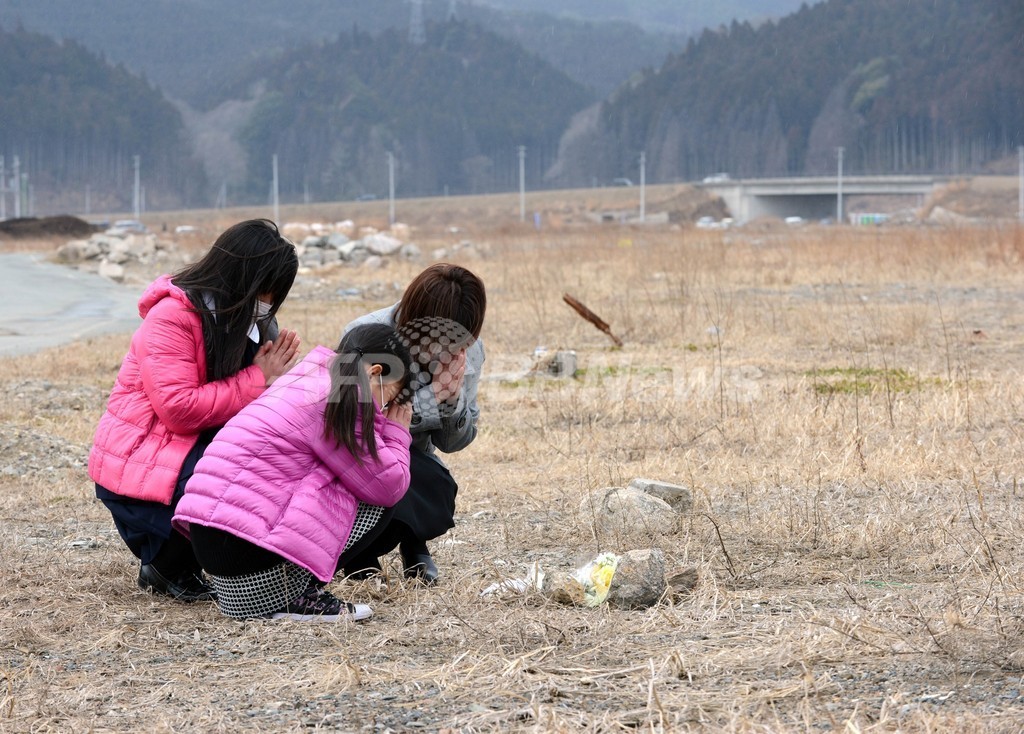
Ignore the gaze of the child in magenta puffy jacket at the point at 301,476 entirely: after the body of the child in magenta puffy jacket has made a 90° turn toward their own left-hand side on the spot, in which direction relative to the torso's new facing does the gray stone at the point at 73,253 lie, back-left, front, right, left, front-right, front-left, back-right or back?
front

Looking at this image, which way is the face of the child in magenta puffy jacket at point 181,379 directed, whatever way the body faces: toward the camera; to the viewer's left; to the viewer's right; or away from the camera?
to the viewer's right

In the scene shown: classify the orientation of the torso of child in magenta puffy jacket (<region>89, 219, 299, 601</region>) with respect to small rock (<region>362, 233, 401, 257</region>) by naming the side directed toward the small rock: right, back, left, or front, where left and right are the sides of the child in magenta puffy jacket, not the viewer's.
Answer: left

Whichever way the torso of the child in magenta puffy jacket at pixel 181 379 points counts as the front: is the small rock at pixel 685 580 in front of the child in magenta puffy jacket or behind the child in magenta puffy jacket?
in front

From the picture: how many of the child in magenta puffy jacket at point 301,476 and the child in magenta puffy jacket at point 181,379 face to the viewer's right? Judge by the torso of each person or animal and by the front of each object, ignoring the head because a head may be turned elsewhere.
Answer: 2

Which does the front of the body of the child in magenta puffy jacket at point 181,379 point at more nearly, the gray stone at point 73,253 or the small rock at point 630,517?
the small rock

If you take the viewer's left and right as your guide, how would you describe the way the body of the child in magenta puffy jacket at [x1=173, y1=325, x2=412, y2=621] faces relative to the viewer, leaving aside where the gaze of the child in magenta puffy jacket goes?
facing to the right of the viewer

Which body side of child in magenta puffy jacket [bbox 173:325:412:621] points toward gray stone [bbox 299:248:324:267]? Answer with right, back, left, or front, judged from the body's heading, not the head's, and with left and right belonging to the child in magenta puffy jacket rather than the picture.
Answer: left

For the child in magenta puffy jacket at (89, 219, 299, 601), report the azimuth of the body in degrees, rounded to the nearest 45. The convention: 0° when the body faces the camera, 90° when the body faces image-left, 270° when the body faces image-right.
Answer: approximately 270°

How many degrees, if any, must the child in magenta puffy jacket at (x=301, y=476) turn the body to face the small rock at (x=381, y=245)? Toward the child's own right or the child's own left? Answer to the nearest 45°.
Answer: approximately 90° to the child's own left
